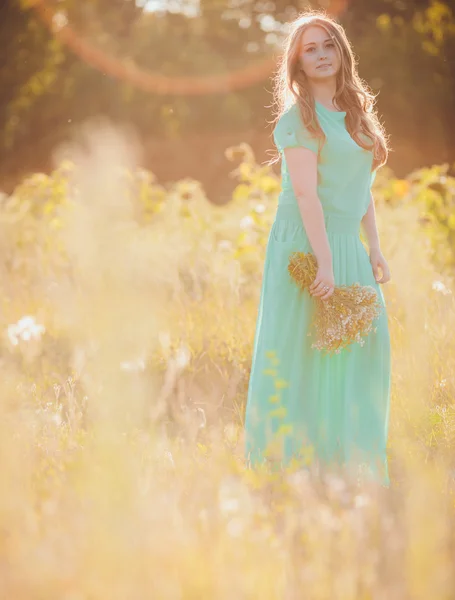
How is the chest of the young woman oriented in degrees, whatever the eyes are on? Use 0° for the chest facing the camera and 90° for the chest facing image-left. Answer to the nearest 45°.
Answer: approximately 315°
